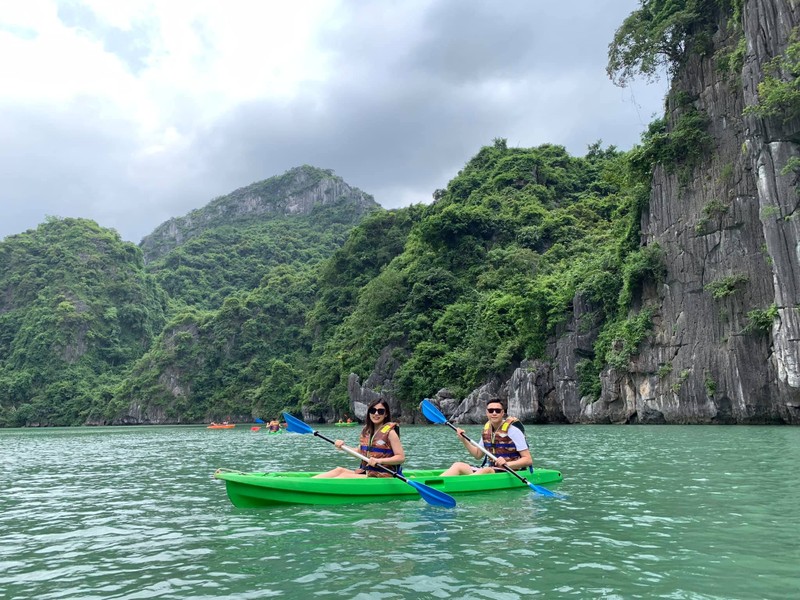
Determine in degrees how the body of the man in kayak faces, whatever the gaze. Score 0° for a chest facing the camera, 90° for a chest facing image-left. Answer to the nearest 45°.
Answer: approximately 45°

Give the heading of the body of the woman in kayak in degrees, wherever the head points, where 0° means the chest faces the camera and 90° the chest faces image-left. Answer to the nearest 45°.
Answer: approximately 45°
